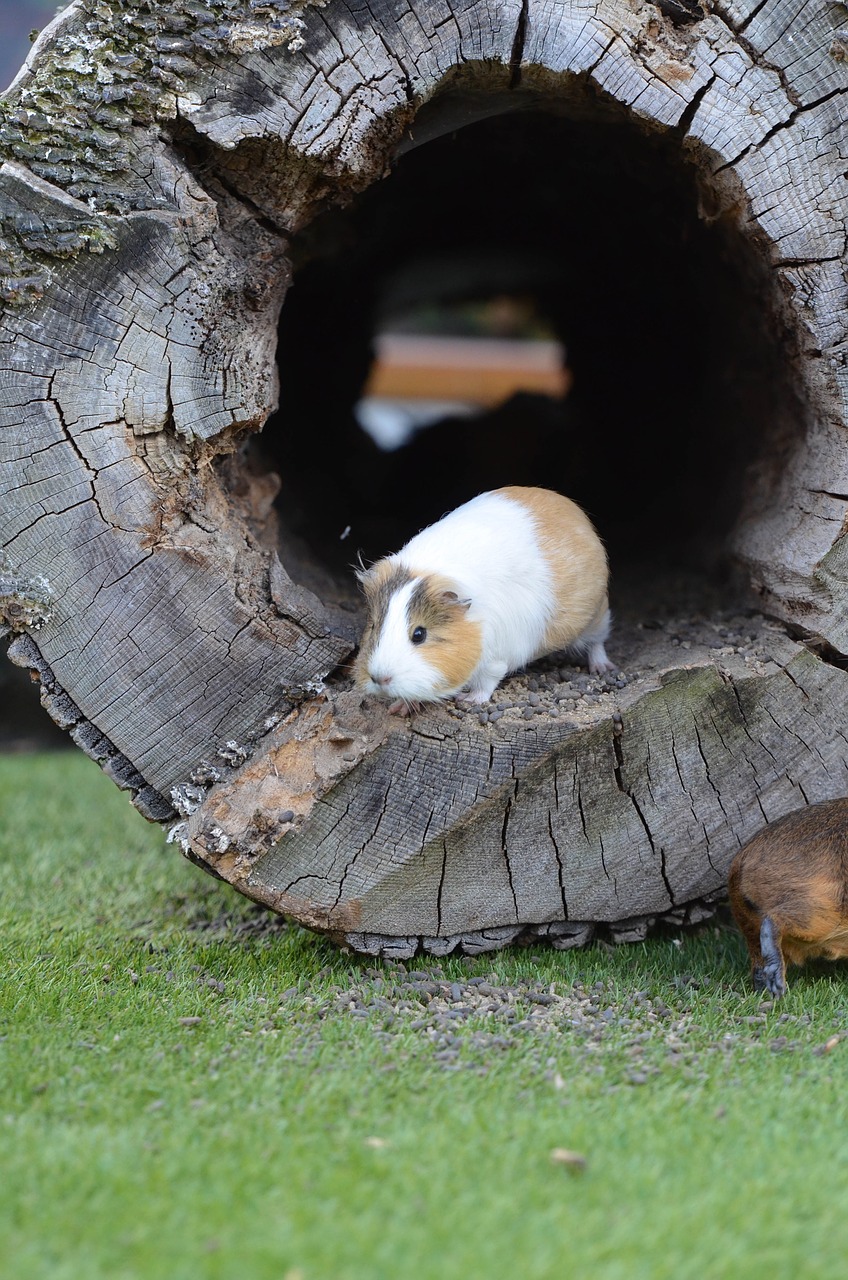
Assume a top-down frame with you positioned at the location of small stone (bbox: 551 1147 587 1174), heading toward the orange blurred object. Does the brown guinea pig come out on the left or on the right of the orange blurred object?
right

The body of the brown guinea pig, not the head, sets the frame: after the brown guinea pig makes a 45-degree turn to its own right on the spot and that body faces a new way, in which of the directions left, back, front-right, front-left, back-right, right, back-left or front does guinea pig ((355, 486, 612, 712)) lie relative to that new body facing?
back-right

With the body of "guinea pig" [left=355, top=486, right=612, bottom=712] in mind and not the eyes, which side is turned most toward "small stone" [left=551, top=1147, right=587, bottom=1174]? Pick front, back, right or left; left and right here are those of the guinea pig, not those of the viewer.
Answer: left

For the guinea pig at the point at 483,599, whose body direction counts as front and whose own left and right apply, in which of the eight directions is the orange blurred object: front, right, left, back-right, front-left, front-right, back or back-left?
back-right

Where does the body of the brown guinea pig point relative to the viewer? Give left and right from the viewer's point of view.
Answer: facing to the right of the viewer

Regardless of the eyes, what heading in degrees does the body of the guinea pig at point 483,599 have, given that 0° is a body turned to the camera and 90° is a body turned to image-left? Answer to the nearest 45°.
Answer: approximately 45°

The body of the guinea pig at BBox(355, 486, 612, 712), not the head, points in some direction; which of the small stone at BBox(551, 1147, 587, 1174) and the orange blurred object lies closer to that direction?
the small stone

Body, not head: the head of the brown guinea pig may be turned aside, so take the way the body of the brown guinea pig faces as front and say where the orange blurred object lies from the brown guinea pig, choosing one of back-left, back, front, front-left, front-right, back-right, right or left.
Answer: back-left

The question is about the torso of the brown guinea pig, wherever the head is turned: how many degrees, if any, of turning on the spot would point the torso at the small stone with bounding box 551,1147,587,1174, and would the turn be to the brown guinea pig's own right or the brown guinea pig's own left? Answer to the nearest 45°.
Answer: approximately 90° to the brown guinea pig's own right
